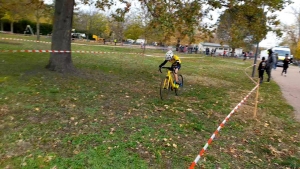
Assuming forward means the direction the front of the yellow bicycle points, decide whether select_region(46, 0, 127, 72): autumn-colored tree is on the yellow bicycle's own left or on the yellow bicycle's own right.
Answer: on the yellow bicycle's own right

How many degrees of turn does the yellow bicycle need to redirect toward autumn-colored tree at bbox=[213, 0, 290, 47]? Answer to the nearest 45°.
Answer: approximately 180°

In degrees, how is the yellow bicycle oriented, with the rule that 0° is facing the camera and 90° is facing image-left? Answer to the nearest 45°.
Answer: approximately 45°
